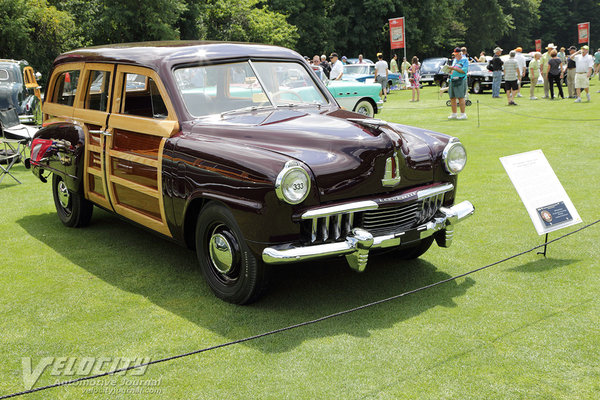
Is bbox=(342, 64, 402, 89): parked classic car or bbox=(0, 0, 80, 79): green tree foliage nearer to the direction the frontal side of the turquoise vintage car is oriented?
the parked classic car

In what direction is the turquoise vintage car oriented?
to the viewer's right

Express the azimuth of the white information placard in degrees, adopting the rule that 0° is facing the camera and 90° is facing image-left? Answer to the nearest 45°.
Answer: approximately 315°

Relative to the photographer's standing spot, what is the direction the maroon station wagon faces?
facing the viewer and to the right of the viewer

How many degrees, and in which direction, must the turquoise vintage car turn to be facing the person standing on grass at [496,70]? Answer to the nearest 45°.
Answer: approximately 45° to its left

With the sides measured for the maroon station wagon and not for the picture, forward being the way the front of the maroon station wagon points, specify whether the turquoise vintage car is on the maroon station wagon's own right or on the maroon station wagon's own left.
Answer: on the maroon station wagon's own left

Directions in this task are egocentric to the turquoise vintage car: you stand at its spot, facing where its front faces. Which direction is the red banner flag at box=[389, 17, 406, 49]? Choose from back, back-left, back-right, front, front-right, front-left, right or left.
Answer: left

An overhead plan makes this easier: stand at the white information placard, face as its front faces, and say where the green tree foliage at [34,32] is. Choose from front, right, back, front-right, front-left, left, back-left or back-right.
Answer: back

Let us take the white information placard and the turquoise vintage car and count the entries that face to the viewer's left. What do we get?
0
